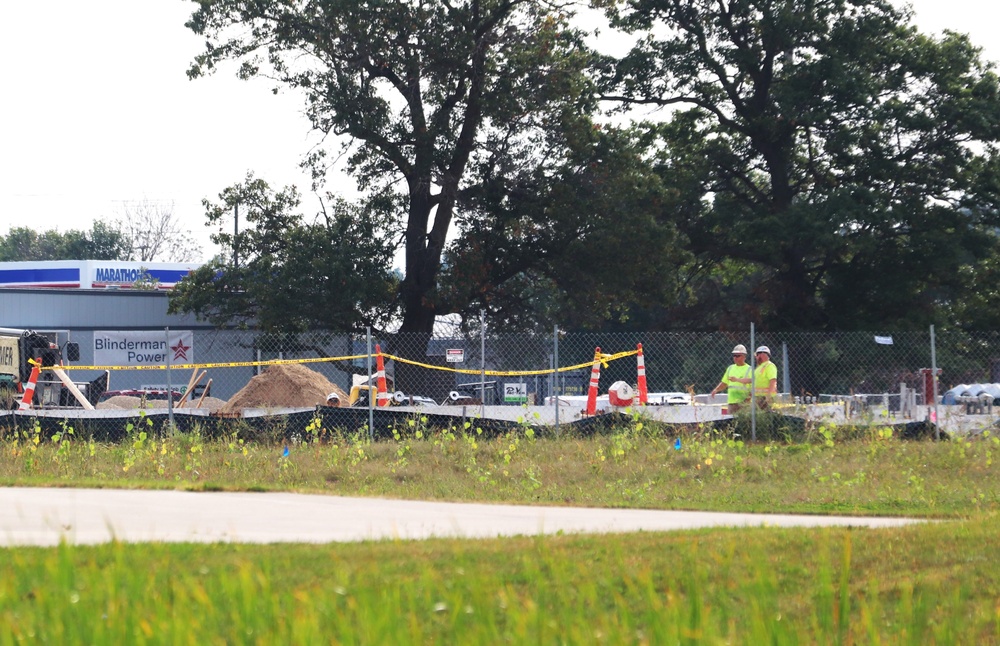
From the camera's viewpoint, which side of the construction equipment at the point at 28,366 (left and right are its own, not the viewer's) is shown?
right

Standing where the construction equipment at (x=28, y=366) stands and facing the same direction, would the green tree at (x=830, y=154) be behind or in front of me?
in front

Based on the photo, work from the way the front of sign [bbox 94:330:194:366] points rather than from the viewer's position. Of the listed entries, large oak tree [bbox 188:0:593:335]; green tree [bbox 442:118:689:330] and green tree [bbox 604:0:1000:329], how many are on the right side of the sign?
0

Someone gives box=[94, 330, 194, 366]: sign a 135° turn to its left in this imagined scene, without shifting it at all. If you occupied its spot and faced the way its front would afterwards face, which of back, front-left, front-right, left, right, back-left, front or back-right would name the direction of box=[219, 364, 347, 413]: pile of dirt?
back-right

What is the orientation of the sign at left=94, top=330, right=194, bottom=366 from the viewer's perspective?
toward the camera

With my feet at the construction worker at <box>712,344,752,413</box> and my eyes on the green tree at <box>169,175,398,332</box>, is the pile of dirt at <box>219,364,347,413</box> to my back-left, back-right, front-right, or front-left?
front-left

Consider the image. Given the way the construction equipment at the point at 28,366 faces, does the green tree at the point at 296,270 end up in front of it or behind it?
in front

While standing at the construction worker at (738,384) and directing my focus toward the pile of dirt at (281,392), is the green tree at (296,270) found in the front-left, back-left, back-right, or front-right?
front-right
